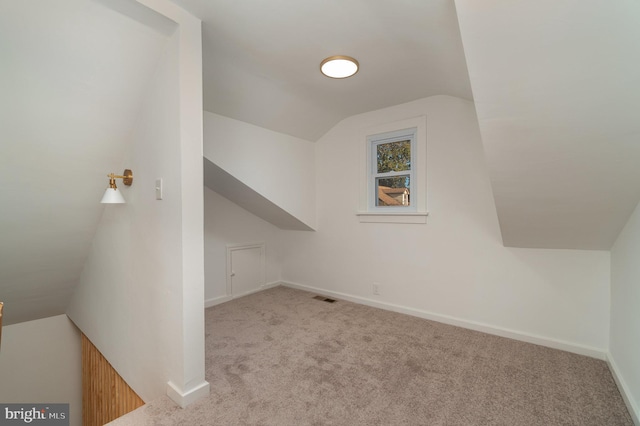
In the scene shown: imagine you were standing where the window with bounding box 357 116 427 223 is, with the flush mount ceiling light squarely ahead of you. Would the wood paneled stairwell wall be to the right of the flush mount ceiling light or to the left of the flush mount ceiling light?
right

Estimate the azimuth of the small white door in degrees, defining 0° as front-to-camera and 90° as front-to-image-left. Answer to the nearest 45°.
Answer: approximately 315°

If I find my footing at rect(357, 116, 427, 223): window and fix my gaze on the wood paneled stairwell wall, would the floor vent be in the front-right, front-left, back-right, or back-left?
front-right
